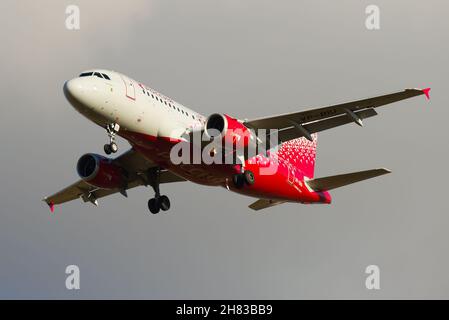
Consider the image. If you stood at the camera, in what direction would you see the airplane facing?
facing the viewer and to the left of the viewer
